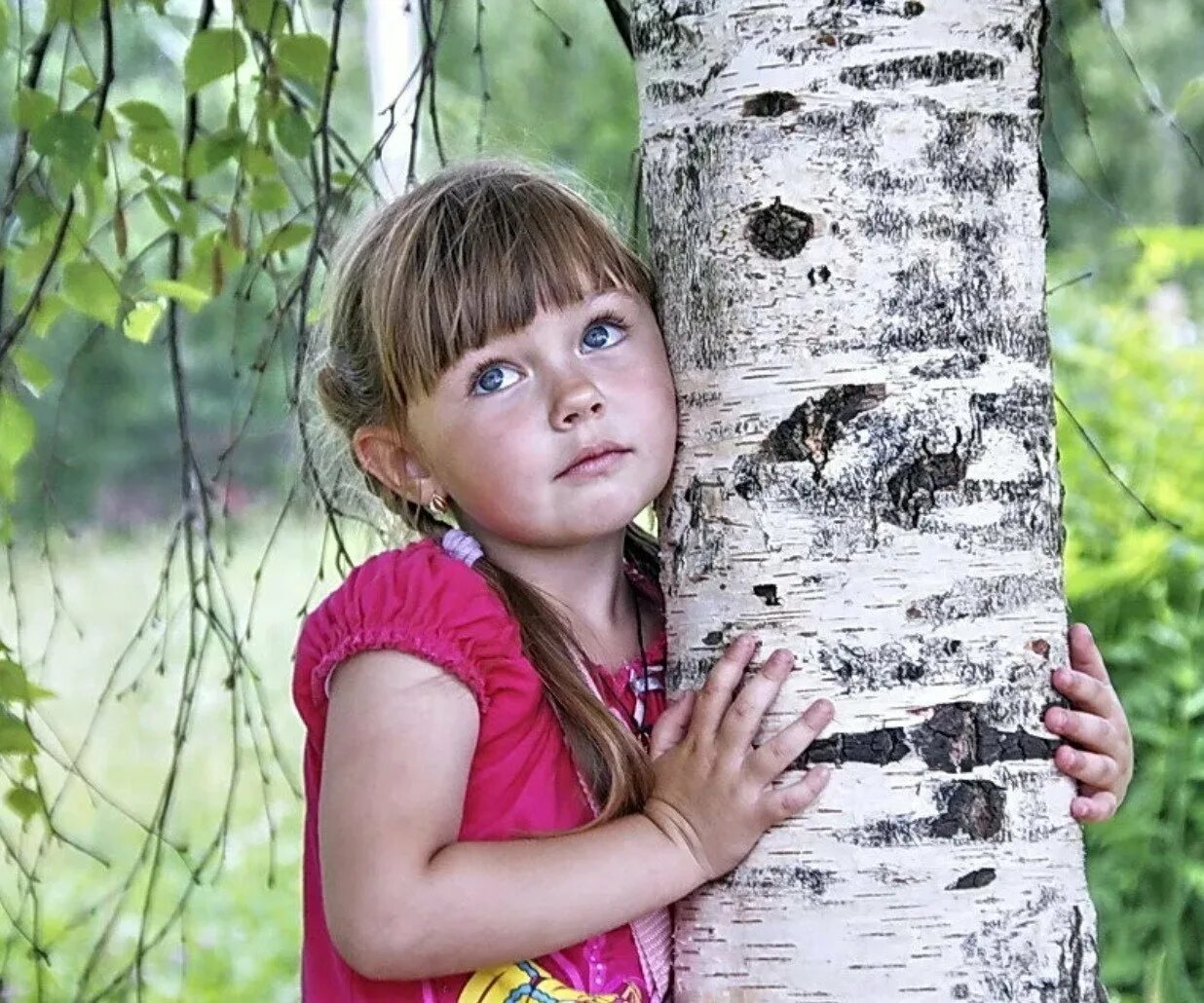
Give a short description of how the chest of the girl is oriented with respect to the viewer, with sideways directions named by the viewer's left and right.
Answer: facing the viewer and to the right of the viewer
